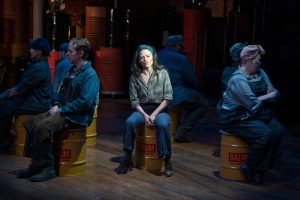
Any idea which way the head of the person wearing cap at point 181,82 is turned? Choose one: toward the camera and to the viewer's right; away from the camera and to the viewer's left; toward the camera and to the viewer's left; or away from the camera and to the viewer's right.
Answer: away from the camera and to the viewer's right

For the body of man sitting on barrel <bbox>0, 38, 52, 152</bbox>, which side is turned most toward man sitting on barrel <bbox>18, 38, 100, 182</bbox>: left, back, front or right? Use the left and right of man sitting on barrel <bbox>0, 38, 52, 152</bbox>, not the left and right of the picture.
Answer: left

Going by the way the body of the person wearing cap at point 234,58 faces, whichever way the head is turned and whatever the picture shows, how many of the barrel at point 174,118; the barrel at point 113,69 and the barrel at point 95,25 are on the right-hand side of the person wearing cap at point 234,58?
0

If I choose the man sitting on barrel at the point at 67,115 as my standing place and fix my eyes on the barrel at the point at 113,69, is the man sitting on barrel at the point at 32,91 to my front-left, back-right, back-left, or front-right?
front-left

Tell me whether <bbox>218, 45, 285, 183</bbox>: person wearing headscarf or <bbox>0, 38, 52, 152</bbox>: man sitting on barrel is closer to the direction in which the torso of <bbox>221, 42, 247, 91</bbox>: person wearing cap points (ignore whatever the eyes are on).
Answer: the person wearing headscarf
